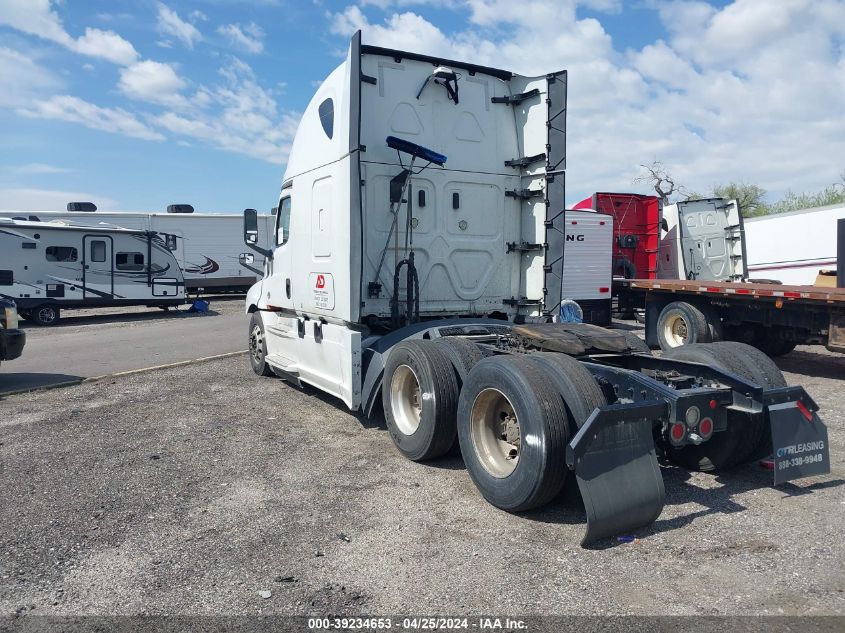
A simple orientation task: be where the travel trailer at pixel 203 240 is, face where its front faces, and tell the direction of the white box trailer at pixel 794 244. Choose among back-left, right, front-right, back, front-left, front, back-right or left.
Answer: front-right

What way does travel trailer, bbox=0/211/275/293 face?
to the viewer's right

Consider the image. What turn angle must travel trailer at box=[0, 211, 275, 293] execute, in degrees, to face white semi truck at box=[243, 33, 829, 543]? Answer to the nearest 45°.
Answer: approximately 90° to its right

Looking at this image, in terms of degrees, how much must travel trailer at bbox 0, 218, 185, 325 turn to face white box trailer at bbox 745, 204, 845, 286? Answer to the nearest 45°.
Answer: approximately 45° to its right

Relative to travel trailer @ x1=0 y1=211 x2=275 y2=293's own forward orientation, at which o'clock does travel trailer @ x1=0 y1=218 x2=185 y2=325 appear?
travel trailer @ x1=0 y1=218 x2=185 y2=325 is roughly at 4 o'clock from travel trailer @ x1=0 y1=211 x2=275 y2=293.

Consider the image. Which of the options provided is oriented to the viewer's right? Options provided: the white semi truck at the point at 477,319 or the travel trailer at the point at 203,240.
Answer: the travel trailer

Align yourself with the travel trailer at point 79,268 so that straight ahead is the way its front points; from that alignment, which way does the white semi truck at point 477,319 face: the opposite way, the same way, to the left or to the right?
to the left

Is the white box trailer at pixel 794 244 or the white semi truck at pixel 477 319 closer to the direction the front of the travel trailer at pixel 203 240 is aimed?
the white box trailer

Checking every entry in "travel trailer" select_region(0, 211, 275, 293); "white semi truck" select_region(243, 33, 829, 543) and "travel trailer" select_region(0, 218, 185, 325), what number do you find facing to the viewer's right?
2

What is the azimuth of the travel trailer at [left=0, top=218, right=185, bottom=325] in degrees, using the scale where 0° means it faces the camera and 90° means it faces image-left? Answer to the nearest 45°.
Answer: approximately 270°

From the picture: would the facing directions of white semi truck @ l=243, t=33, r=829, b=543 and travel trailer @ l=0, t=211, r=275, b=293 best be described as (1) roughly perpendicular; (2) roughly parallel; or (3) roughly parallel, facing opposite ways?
roughly perpendicular

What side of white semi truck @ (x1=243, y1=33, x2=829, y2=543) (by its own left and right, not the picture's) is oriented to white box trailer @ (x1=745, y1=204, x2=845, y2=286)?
right
